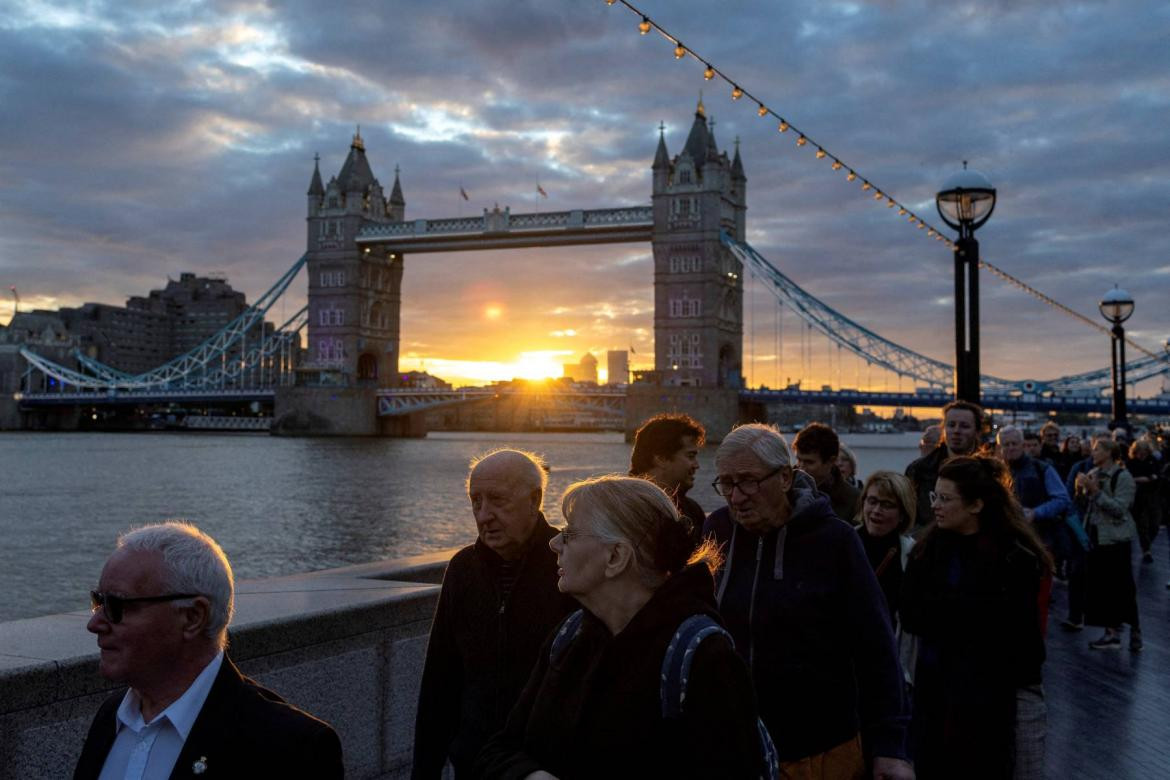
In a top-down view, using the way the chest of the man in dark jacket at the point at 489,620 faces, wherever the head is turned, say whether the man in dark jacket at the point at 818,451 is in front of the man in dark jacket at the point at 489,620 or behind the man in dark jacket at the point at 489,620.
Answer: behind

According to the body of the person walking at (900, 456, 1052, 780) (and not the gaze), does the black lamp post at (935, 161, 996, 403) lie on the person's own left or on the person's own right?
on the person's own right

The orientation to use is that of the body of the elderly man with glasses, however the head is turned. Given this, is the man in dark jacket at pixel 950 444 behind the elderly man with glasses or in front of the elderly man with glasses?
behind

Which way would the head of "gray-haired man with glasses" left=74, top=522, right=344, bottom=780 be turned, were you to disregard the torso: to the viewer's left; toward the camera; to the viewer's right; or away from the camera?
to the viewer's left

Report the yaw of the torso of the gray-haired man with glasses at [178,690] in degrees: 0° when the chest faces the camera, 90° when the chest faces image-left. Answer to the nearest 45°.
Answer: approximately 45°

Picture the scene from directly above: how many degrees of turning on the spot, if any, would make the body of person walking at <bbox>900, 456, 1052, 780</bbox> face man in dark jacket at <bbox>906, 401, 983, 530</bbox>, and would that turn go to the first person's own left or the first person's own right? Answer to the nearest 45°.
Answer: approximately 135° to the first person's own right
